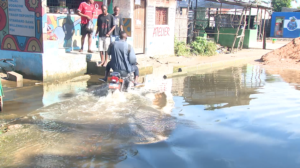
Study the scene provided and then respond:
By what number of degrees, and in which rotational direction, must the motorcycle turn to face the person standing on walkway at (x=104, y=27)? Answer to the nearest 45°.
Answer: approximately 45° to its left

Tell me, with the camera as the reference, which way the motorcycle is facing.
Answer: facing away from the viewer and to the right of the viewer

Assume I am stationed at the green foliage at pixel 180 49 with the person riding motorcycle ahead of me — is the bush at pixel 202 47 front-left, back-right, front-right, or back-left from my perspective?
back-left

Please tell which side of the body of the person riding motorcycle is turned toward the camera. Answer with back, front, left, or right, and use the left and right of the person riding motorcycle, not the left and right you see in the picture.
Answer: back

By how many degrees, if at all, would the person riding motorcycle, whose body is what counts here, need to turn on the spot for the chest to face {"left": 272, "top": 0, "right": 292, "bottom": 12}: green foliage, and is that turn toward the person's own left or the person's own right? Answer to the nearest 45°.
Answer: approximately 45° to the person's own right
